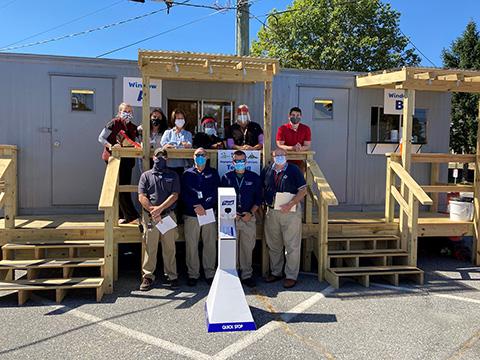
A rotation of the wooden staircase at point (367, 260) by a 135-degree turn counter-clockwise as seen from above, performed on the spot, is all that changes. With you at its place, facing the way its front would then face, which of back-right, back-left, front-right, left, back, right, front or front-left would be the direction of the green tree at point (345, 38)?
front-left

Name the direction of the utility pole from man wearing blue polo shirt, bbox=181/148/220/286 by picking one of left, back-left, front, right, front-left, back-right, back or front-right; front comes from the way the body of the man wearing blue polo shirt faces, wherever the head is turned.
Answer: back

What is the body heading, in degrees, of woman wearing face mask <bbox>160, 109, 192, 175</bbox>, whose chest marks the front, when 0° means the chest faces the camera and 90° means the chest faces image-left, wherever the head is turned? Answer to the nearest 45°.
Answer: approximately 0°

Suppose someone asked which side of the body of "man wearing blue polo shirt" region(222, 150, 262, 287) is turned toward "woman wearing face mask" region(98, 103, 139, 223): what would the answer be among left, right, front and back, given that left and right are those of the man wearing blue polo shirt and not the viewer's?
right

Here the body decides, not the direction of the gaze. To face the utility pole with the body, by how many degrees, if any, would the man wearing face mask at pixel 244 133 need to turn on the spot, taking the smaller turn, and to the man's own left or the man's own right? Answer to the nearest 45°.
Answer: approximately 180°

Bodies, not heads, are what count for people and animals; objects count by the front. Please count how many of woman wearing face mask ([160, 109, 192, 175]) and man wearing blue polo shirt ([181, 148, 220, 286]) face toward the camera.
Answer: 2

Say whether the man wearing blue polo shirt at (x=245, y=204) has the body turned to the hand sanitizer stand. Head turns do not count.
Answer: yes

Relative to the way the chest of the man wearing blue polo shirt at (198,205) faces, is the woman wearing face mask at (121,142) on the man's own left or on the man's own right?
on the man's own right
